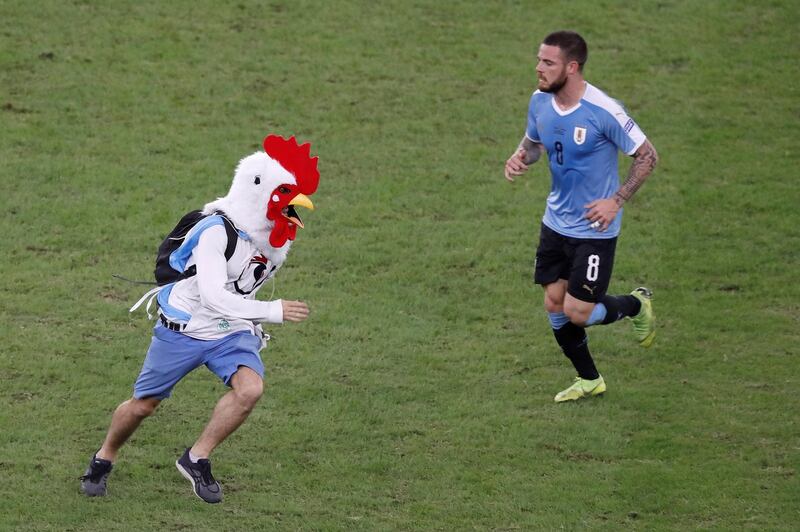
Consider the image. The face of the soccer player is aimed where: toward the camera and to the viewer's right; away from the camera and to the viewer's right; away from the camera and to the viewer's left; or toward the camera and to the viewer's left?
toward the camera and to the viewer's left

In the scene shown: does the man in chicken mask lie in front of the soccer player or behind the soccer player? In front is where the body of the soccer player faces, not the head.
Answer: in front

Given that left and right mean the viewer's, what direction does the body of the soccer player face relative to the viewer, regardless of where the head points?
facing the viewer and to the left of the viewer

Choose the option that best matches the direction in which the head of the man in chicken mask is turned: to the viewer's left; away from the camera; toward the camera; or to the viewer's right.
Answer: to the viewer's right
